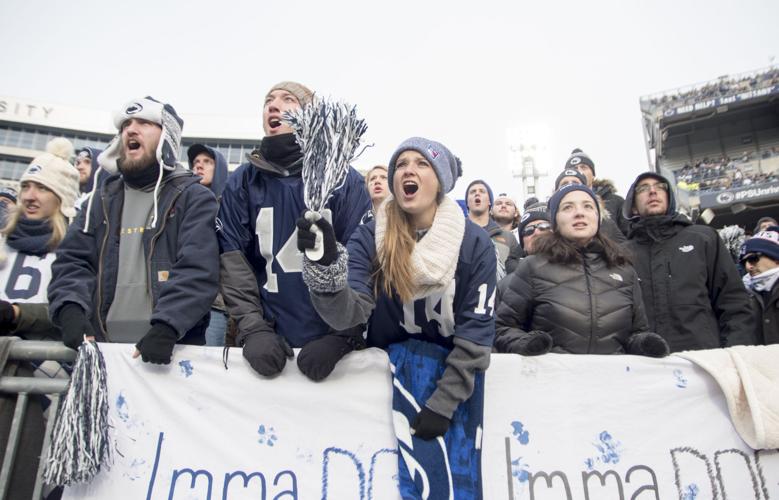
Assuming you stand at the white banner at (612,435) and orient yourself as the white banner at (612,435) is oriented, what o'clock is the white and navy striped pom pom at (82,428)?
The white and navy striped pom pom is roughly at 2 o'clock from the white banner.

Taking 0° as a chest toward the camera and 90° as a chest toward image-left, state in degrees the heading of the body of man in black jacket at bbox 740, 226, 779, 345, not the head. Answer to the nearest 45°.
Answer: approximately 45°

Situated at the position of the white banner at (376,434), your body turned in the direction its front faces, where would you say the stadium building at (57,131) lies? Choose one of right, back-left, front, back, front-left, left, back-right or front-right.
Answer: back-right

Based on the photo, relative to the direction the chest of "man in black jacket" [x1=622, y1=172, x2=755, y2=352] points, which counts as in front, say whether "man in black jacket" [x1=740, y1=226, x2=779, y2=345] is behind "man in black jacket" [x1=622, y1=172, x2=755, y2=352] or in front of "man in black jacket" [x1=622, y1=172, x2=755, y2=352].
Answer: behind

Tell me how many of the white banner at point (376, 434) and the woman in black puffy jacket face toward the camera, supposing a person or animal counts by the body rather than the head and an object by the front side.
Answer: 2

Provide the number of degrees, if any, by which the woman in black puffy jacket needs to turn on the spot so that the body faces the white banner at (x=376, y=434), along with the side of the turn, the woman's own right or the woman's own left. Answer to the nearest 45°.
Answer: approximately 45° to the woman's own right

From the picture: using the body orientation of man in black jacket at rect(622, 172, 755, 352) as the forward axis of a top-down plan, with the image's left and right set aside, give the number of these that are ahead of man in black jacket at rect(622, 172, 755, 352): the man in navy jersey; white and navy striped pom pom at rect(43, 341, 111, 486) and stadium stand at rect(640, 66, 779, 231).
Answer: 2
